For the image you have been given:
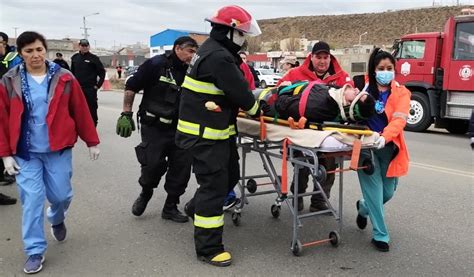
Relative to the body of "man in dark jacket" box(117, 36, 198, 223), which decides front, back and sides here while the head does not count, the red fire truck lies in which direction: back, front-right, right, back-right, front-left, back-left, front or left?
left

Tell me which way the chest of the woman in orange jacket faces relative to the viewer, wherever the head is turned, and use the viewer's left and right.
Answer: facing the viewer and to the left of the viewer

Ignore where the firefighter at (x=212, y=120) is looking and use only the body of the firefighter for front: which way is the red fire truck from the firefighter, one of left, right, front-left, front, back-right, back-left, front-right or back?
front-left

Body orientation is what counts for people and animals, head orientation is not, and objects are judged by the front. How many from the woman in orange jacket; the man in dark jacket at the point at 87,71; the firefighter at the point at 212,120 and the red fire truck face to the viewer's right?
1

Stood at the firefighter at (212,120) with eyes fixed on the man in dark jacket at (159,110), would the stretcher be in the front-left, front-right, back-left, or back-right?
back-right

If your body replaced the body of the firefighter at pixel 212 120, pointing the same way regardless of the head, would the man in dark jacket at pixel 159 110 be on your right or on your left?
on your left

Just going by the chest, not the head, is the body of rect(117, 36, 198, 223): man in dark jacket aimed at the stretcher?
yes

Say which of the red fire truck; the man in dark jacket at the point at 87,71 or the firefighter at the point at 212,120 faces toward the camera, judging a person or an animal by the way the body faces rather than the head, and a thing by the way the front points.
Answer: the man in dark jacket

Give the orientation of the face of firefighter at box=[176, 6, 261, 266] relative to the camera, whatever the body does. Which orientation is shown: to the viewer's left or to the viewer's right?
to the viewer's right

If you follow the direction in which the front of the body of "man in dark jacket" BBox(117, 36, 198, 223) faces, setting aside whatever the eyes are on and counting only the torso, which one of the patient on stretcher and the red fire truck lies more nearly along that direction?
the patient on stretcher

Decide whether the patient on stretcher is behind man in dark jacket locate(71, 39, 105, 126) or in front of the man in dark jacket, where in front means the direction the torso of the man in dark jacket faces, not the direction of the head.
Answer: in front

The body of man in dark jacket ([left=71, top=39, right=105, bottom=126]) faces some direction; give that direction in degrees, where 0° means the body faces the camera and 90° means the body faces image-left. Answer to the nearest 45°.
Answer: approximately 0°
